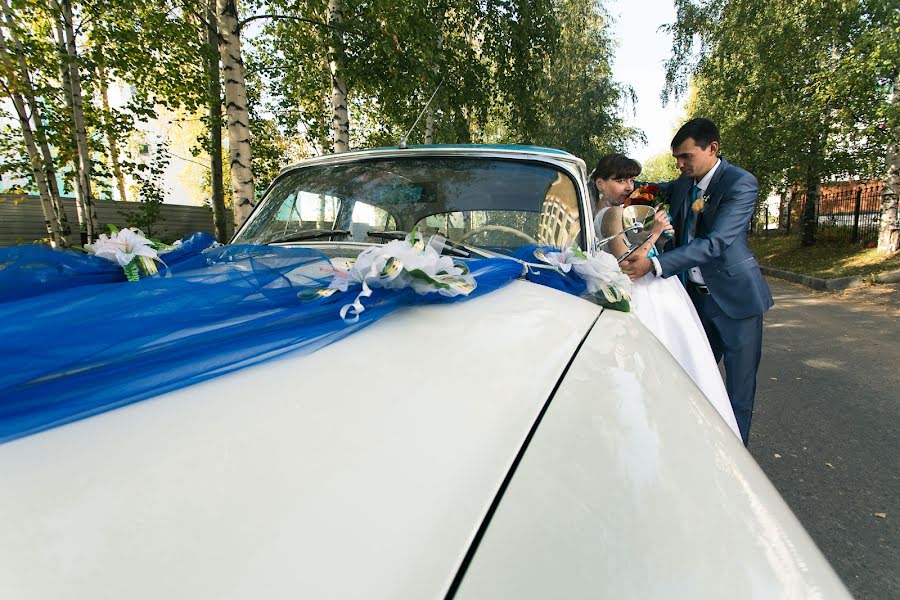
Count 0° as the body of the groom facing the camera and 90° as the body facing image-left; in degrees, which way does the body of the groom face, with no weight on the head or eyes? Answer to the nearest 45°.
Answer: approximately 45°

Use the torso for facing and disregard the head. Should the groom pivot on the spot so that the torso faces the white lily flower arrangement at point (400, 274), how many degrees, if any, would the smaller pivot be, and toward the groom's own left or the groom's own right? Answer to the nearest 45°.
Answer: approximately 45° to the groom's own left

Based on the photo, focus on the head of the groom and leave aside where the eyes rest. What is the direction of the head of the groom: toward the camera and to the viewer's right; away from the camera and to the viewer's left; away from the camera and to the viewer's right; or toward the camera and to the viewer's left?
toward the camera and to the viewer's left

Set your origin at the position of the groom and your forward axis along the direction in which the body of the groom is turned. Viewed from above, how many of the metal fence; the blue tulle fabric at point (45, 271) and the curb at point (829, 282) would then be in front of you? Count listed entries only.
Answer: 1

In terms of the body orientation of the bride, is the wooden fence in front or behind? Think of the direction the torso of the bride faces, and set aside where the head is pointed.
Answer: behind

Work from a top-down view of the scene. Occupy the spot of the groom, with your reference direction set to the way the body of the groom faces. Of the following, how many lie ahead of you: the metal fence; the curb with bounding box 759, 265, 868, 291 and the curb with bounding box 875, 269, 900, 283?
0

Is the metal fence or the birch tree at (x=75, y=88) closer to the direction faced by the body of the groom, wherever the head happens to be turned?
the birch tree

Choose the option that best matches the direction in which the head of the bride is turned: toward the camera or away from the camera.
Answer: toward the camera

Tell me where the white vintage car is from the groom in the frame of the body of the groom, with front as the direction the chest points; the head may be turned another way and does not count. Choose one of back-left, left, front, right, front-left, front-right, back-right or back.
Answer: front-left

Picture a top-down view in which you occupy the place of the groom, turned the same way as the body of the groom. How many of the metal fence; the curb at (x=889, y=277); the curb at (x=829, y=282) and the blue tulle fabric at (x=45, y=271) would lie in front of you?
1

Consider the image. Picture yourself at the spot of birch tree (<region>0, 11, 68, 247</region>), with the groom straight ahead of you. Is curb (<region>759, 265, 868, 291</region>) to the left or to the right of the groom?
left
